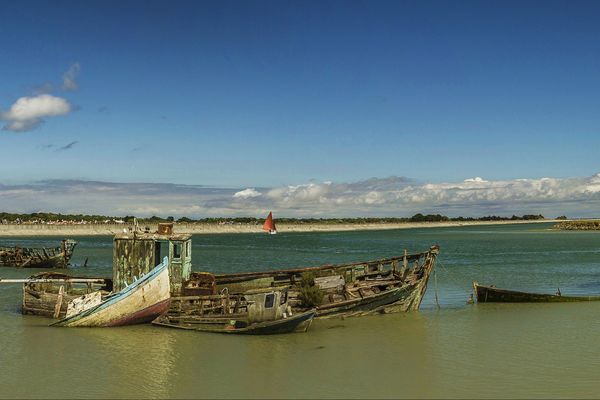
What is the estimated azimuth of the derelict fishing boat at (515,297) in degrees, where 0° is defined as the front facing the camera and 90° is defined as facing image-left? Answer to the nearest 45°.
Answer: approximately 90°

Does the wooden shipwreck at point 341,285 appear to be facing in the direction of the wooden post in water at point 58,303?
no

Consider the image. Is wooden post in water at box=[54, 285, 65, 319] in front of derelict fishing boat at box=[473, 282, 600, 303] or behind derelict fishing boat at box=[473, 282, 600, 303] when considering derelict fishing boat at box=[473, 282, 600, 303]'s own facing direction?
in front

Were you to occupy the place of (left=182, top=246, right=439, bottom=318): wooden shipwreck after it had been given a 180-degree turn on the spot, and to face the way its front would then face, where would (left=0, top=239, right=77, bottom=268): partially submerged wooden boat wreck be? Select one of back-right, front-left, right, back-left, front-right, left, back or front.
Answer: front-right

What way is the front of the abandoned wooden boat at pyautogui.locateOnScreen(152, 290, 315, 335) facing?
to the viewer's right

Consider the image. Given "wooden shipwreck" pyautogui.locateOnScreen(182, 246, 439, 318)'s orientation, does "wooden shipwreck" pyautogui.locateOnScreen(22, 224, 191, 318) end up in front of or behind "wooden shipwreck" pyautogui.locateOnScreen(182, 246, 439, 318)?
behind

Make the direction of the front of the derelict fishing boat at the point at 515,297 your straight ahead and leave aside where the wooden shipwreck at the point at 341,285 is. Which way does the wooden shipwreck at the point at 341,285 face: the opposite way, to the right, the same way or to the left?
the opposite way

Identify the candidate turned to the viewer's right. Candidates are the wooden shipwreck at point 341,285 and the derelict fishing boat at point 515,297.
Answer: the wooden shipwreck

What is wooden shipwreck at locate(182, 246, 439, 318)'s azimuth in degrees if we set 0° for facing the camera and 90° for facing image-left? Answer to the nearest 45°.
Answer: approximately 270°

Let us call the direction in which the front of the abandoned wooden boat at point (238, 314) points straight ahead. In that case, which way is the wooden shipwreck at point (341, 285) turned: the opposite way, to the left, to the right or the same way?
the same way

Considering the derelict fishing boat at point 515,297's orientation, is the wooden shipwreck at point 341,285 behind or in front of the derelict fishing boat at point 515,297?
in front

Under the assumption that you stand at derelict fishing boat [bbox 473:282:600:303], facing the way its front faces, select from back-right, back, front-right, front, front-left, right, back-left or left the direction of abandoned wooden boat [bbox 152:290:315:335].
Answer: front-left

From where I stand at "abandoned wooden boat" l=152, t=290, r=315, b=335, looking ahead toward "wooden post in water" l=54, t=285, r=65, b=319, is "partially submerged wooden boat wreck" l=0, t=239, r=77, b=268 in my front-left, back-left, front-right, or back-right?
front-right

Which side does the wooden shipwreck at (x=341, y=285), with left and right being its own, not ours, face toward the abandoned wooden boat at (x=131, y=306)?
back
